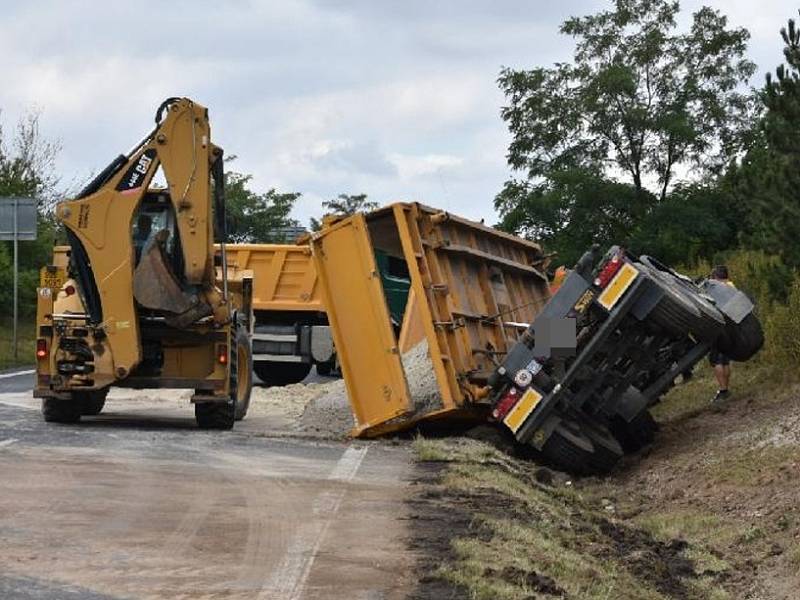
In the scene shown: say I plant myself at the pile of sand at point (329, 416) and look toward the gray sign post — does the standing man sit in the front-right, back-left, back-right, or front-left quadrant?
back-right

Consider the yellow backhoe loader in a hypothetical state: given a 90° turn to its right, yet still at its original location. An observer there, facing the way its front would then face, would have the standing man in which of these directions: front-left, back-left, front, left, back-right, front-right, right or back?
front

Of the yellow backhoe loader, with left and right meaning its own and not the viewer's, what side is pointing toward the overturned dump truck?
right

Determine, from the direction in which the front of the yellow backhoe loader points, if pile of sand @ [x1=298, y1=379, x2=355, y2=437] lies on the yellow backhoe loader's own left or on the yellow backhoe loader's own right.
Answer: on the yellow backhoe loader's own right

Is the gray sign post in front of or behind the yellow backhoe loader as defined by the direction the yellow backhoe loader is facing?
in front

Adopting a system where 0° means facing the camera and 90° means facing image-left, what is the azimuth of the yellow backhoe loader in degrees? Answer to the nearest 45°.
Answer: approximately 180°
